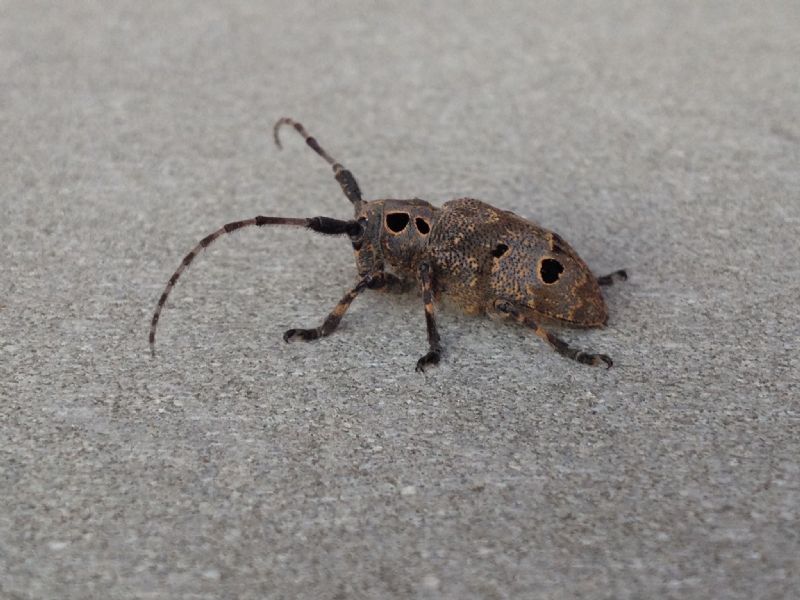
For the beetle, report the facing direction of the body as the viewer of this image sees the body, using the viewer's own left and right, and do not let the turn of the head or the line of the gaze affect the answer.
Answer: facing to the left of the viewer
